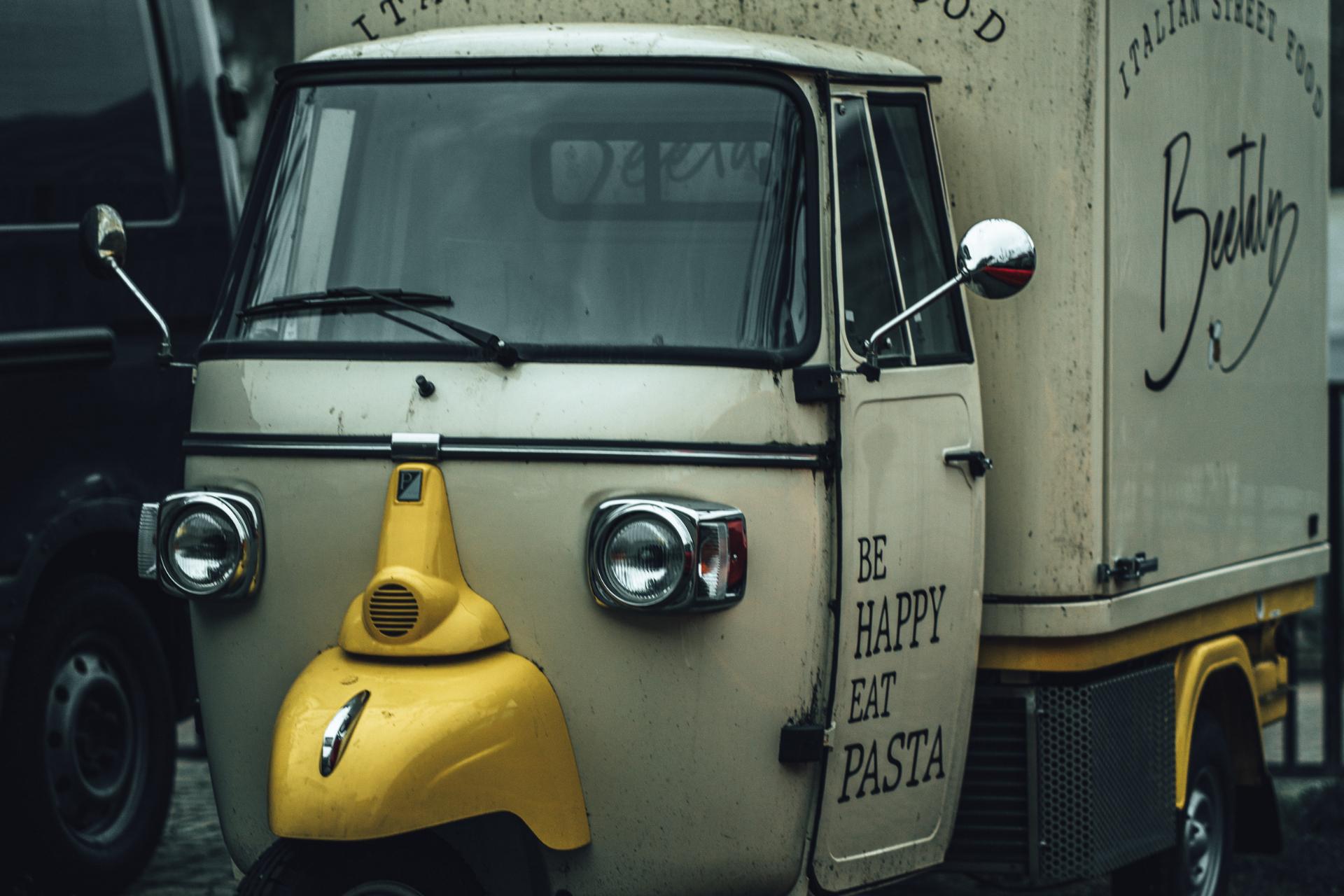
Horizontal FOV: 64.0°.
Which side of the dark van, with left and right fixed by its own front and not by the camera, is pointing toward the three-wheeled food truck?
left

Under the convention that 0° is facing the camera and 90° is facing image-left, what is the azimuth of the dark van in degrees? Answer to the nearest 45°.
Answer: approximately 45°

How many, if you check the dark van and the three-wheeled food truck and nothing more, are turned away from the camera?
0

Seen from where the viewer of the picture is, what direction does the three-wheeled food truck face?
facing the viewer and to the left of the viewer

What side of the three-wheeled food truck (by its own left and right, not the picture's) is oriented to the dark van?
right

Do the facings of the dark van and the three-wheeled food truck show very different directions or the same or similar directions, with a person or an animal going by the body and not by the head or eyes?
same or similar directions
